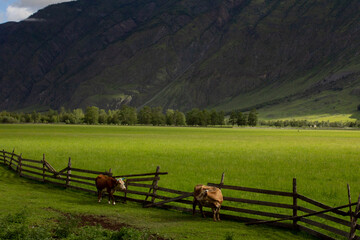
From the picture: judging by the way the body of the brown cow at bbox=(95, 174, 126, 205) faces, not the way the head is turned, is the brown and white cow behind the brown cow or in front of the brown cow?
in front

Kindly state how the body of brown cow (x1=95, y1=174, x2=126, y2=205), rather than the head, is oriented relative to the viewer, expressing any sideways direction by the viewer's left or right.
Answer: facing the viewer and to the right of the viewer
